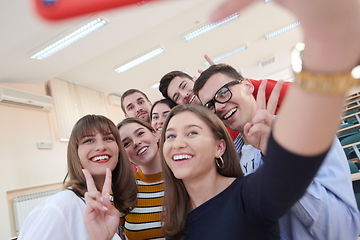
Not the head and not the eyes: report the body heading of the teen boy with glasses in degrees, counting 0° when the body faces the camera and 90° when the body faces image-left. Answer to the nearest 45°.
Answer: approximately 45°

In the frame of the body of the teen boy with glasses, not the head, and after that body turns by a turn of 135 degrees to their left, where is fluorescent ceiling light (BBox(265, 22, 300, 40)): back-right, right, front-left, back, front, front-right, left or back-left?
left

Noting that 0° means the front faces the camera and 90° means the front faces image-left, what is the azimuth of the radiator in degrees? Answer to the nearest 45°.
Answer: approximately 315°

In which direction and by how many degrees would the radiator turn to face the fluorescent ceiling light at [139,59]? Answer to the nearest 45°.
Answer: approximately 45° to its left

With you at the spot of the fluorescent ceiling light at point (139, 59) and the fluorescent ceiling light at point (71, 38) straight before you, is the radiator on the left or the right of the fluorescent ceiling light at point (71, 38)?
right
